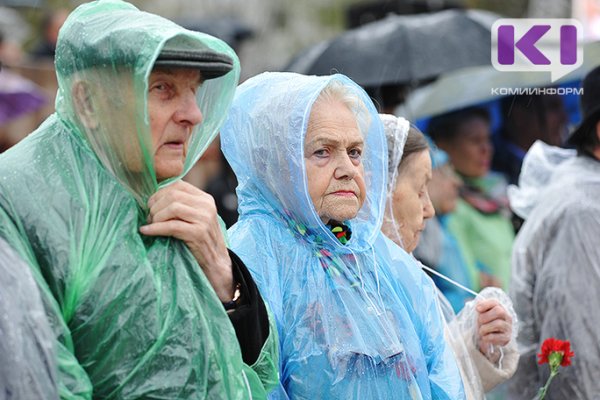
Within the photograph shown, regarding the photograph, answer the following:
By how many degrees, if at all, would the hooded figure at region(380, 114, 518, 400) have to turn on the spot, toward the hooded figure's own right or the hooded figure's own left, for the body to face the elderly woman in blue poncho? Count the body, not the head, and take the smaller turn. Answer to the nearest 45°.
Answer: approximately 135° to the hooded figure's own right

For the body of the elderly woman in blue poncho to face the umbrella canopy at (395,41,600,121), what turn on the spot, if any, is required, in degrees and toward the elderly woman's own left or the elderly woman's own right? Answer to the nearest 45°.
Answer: approximately 135° to the elderly woman's own left

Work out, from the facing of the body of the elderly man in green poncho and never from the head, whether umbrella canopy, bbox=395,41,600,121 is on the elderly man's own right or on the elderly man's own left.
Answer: on the elderly man's own left

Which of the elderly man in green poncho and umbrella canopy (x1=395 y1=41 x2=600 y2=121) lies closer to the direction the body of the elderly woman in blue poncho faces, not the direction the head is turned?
the elderly man in green poncho

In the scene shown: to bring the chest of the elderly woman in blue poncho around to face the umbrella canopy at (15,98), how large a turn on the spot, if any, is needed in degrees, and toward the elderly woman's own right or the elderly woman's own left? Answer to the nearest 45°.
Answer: approximately 180°

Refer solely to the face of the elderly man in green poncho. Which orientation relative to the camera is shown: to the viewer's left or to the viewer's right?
to the viewer's right

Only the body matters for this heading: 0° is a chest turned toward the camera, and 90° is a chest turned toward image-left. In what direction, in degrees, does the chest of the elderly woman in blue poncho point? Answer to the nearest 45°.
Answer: approximately 315°
